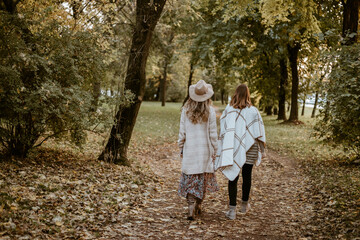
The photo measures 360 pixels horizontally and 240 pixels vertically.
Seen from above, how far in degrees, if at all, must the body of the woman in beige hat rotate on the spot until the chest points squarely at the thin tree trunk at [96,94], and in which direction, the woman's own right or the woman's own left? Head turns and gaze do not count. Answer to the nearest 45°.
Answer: approximately 45° to the woman's own left

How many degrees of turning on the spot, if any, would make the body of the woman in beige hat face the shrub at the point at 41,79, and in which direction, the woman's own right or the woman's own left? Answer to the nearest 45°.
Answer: approximately 90° to the woman's own left

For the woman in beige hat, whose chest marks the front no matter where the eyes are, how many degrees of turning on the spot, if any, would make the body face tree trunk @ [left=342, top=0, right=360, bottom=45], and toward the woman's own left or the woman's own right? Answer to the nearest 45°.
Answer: approximately 45° to the woman's own right

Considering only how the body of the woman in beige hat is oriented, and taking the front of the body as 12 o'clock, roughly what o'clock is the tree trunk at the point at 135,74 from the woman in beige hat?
The tree trunk is roughly at 11 o'clock from the woman in beige hat.

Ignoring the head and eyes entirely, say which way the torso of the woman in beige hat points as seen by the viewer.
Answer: away from the camera

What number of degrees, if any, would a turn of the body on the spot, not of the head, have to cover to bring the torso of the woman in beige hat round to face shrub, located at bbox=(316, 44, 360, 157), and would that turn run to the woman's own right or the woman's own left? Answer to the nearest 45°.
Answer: approximately 45° to the woman's own right

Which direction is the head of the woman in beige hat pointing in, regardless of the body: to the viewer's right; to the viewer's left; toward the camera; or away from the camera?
away from the camera
